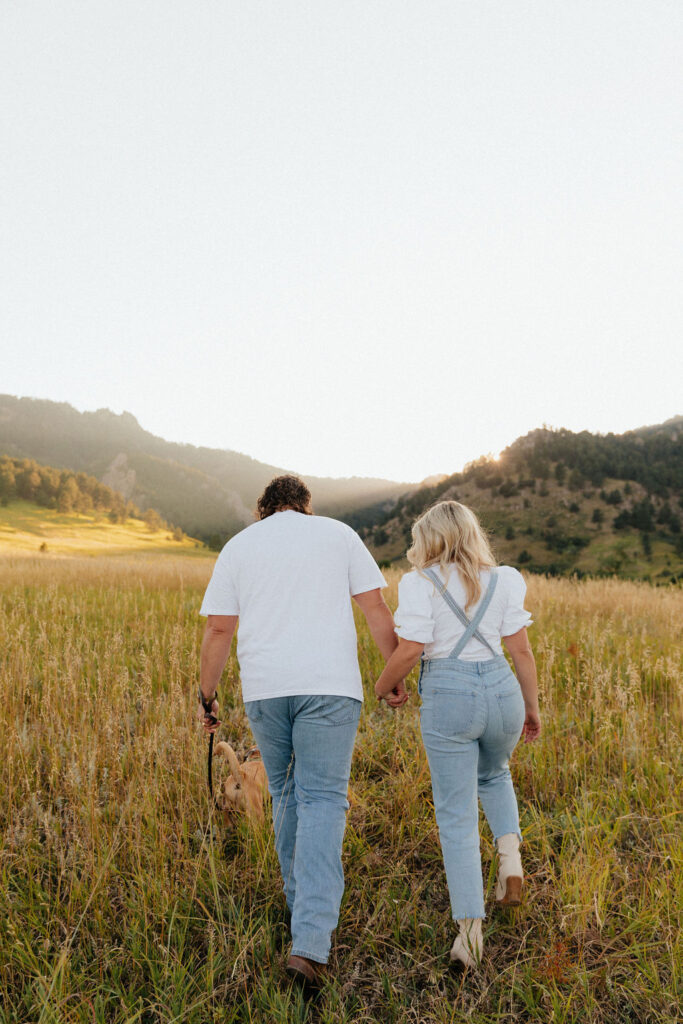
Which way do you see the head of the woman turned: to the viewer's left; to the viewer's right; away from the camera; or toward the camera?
away from the camera

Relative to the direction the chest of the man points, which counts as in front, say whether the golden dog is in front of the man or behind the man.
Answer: in front

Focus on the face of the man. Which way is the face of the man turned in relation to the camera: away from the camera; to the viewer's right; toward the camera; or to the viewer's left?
away from the camera

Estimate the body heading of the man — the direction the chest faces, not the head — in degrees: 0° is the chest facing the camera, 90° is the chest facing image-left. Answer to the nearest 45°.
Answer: approximately 180°

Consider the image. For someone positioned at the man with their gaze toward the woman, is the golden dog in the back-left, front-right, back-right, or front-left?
back-left
